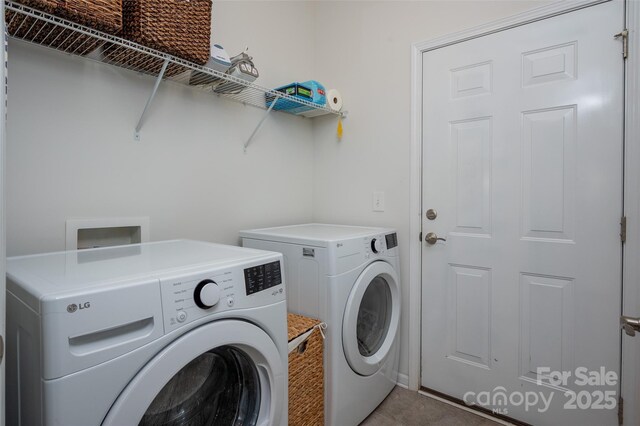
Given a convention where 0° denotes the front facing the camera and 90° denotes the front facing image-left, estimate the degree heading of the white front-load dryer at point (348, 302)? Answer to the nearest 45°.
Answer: approximately 315°

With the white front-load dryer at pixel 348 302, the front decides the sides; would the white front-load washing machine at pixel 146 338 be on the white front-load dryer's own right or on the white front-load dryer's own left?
on the white front-load dryer's own right

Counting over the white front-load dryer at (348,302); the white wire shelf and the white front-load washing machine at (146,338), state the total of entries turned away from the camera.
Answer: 0

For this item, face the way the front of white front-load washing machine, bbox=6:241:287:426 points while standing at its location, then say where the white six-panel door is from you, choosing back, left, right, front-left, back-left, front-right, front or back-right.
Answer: front-left

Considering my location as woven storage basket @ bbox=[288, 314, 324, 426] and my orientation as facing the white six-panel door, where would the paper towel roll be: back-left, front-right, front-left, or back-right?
front-left

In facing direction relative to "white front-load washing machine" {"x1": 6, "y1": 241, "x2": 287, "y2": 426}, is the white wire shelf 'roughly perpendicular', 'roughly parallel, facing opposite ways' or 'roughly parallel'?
roughly parallel

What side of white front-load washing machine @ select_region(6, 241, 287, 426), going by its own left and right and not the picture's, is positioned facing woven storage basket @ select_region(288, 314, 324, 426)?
left

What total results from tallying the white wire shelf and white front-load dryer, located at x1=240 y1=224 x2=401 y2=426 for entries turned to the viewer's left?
0

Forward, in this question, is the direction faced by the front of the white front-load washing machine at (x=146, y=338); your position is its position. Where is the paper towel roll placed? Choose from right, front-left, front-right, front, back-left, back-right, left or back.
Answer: left

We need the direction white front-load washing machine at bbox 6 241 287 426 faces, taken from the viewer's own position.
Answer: facing the viewer and to the right of the viewer
